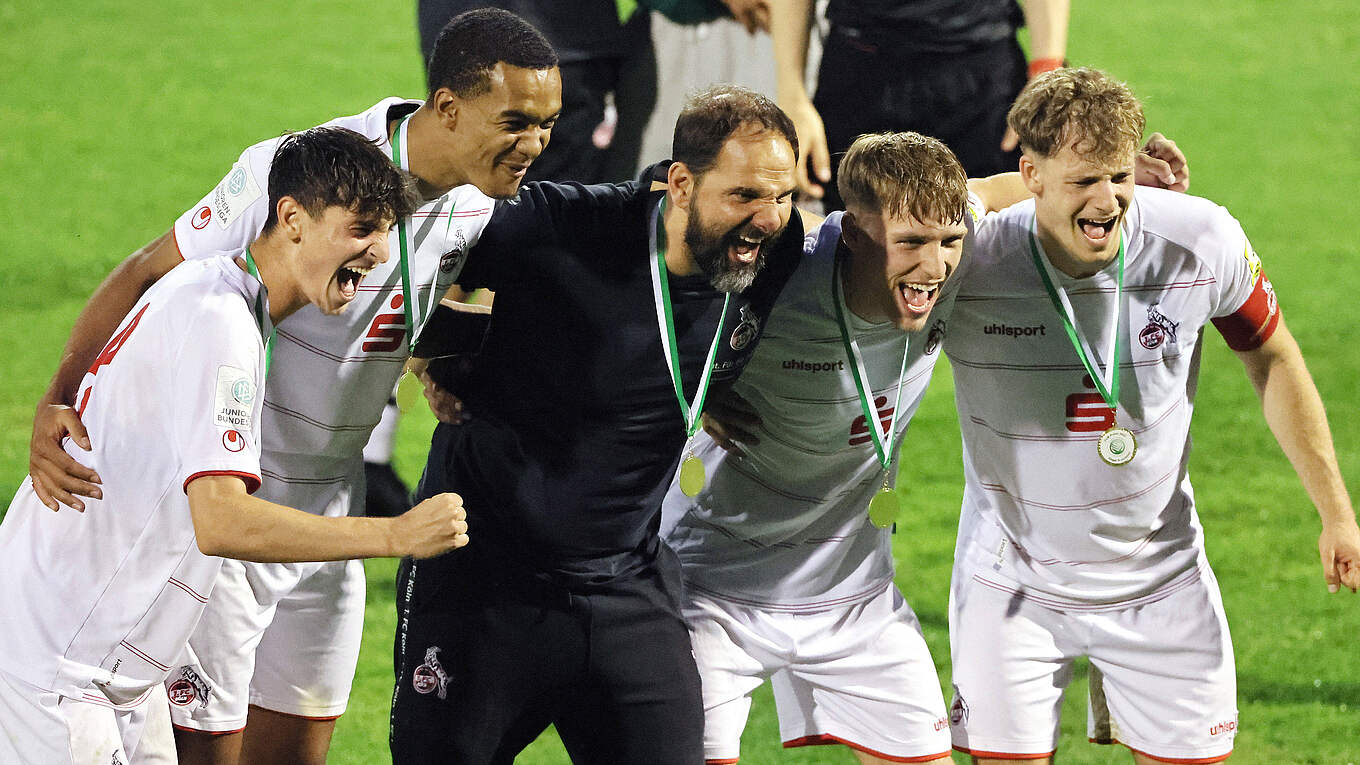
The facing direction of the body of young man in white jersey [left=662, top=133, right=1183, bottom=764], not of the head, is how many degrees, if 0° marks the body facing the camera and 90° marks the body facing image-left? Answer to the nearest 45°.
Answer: approximately 315°

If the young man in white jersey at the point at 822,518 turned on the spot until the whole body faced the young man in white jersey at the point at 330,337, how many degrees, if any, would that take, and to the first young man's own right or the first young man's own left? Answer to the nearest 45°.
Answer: approximately 135° to the first young man's own right

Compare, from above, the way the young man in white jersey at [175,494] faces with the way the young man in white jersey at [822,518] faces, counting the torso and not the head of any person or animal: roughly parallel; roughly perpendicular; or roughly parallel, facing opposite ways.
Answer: roughly perpendicular

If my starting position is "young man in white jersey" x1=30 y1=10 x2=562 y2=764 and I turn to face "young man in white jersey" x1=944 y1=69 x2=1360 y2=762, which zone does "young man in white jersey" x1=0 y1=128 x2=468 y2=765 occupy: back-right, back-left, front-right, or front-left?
back-right

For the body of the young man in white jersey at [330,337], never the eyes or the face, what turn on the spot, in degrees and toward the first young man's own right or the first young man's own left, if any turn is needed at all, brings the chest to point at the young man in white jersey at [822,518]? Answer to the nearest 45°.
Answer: approximately 45° to the first young man's own left

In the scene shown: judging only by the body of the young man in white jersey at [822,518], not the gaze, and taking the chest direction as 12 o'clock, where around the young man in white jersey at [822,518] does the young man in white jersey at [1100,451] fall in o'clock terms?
the young man in white jersey at [1100,451] is roughly at 10 o'clock from the young man in white jersey at [822,518].

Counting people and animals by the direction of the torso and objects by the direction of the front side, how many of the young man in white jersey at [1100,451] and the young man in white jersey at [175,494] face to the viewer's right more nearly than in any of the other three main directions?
1

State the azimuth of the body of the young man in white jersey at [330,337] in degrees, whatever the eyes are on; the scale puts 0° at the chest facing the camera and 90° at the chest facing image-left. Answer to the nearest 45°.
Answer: approximately 315°

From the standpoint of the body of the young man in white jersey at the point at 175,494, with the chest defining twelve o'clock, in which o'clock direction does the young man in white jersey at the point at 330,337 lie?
the young man in white jersey at the point at 330,337 is roughly at 10 o'clock from the young man in white jersey at the point at 175,494.

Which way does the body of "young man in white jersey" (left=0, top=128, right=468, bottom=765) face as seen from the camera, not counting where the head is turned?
to the viewer's right

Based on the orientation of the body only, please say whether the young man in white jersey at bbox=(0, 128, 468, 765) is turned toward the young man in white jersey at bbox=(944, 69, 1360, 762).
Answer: yes

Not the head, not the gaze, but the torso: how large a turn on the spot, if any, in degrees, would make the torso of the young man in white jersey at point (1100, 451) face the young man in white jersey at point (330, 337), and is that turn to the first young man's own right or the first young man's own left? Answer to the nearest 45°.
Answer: approximately 45° to the first young man's own right

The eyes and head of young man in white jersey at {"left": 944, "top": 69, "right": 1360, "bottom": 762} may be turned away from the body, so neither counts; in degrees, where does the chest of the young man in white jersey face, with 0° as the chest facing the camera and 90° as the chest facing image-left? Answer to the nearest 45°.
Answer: approximately 0°

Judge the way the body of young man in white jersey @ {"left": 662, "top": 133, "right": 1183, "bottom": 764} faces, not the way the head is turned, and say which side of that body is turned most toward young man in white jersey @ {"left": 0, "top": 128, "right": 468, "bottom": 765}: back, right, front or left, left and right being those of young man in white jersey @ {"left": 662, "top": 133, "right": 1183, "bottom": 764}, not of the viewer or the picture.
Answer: right

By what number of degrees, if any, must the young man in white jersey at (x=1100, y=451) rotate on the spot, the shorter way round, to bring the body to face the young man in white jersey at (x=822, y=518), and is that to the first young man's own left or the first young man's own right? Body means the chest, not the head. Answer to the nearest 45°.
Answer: approximately 90° to the first young man's own right
